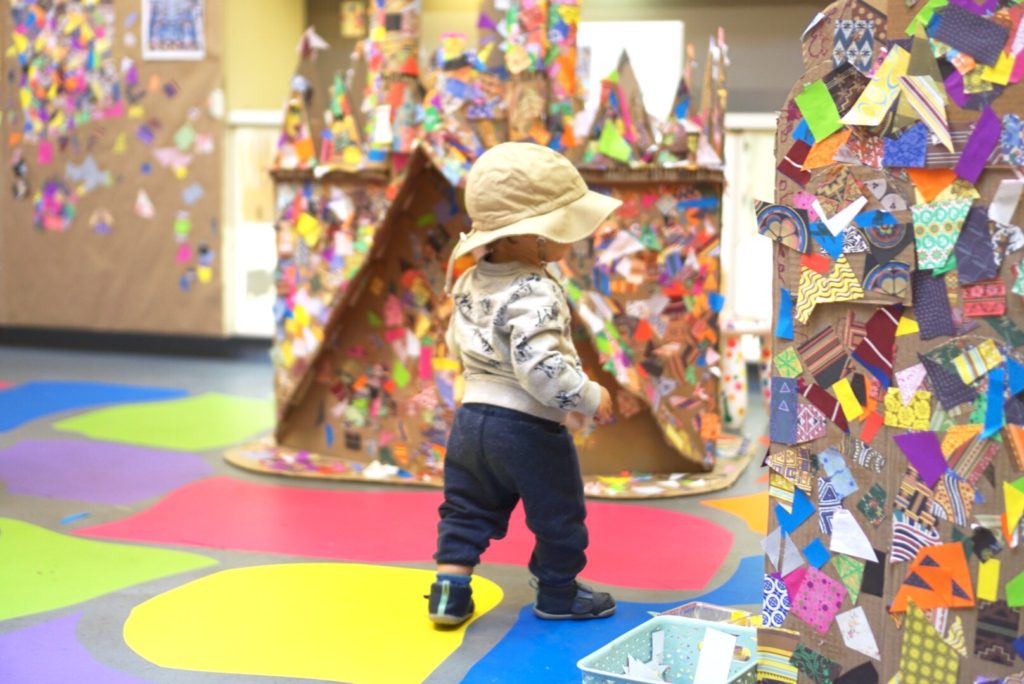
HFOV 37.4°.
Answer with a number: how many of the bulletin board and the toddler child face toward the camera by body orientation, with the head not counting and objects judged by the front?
1

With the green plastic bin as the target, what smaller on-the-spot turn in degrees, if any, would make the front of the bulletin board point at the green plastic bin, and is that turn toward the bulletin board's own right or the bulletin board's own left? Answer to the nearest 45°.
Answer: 0° — it already faces it

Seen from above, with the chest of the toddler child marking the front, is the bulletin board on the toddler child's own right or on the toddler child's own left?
on the toddler child's own left

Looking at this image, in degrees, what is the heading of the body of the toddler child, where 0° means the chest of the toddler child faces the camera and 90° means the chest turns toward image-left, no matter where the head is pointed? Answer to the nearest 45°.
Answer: approximately 225°

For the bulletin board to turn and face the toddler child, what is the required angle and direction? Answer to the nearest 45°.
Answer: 0° — it already faces them

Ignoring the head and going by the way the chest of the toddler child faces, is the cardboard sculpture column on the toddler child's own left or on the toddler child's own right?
on the toddler child's own right

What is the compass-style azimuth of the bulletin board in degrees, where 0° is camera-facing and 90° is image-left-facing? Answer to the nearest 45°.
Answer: approximately 0°
